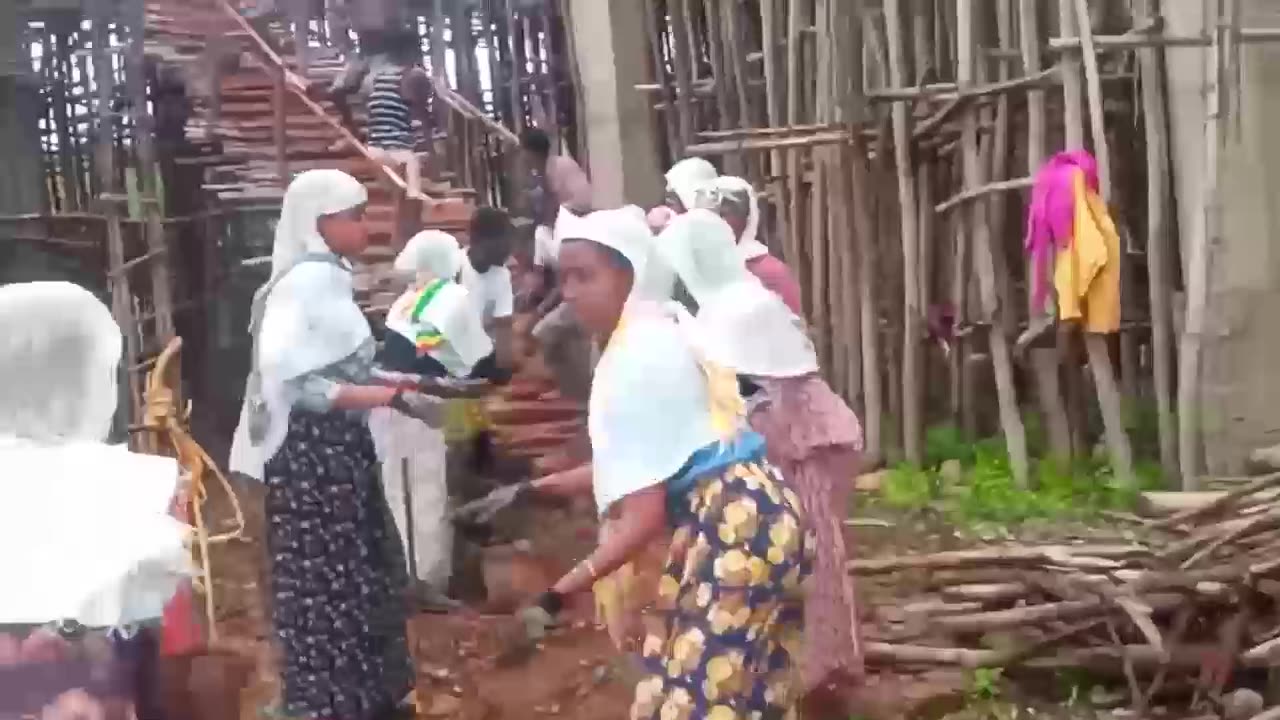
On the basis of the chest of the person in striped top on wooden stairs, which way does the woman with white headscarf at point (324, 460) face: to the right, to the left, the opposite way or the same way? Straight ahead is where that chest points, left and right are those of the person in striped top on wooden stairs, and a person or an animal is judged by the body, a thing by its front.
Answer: to the right

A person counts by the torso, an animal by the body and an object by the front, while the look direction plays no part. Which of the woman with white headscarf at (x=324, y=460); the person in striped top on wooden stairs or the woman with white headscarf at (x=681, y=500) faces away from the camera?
the person in striped top on wooden stairs

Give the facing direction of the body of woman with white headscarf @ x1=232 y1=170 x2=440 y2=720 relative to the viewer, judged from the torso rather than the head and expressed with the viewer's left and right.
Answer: facing to the right of the viewer

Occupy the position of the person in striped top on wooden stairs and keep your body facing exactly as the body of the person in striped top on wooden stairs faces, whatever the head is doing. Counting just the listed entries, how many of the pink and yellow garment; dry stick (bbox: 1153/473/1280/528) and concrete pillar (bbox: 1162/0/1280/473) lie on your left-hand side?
0

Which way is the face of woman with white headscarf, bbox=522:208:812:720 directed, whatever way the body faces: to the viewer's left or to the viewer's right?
to the viewer's left

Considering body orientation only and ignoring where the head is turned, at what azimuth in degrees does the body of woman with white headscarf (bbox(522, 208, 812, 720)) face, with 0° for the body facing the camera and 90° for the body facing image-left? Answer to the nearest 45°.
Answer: approximately 90°

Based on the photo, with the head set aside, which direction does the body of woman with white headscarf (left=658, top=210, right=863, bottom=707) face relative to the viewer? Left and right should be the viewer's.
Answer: facing away from the viewer and to the left of the viewer

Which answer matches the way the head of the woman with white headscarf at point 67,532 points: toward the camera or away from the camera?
away from the camera

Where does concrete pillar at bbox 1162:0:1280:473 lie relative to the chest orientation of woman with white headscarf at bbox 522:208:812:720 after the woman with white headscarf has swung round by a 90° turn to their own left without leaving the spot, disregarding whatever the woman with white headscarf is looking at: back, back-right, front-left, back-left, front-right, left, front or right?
back-left

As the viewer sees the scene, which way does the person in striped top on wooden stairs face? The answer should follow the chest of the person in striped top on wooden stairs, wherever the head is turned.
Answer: away from the camera

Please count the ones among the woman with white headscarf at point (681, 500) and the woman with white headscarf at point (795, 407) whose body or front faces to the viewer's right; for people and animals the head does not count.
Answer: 0

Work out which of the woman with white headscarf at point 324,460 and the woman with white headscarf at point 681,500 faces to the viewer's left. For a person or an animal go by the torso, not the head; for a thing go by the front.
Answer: the woman with white headscarf at point 681,500

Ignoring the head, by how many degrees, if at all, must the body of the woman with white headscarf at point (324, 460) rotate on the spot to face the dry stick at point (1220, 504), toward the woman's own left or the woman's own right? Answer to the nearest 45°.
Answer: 0° — they already face it

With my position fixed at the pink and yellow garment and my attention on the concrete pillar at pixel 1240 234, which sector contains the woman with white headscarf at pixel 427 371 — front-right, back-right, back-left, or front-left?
back-right
